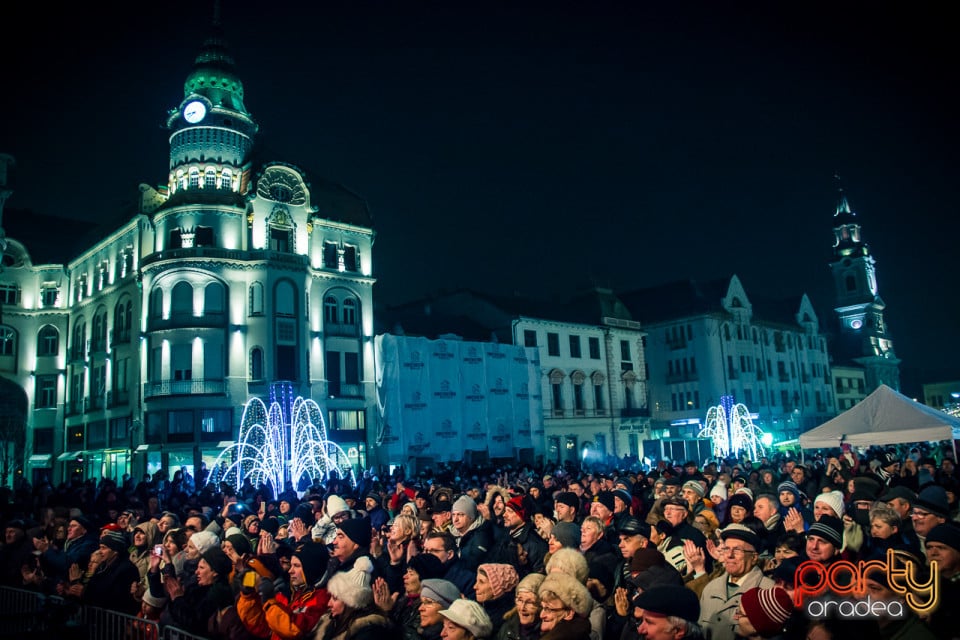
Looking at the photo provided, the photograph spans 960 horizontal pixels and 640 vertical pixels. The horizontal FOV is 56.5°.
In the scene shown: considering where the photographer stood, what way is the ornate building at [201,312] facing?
facing the viewer

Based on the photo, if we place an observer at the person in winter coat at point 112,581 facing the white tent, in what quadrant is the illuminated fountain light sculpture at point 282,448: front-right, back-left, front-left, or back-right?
front-left

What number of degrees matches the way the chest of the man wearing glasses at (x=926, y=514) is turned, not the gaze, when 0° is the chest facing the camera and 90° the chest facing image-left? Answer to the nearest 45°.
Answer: approximately 45°

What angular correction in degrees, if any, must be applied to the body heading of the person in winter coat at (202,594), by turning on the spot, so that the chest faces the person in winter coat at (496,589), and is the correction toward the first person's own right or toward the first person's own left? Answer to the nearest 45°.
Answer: approximately 135° to the first person's own left

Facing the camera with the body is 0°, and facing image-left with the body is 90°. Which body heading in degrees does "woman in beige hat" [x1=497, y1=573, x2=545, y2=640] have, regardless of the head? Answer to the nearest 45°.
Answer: approximately 45°

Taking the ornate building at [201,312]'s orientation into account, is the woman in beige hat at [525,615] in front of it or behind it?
in front

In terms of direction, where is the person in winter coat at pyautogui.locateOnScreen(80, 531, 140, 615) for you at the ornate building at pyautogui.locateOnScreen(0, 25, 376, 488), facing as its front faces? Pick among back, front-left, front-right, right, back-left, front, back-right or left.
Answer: front
